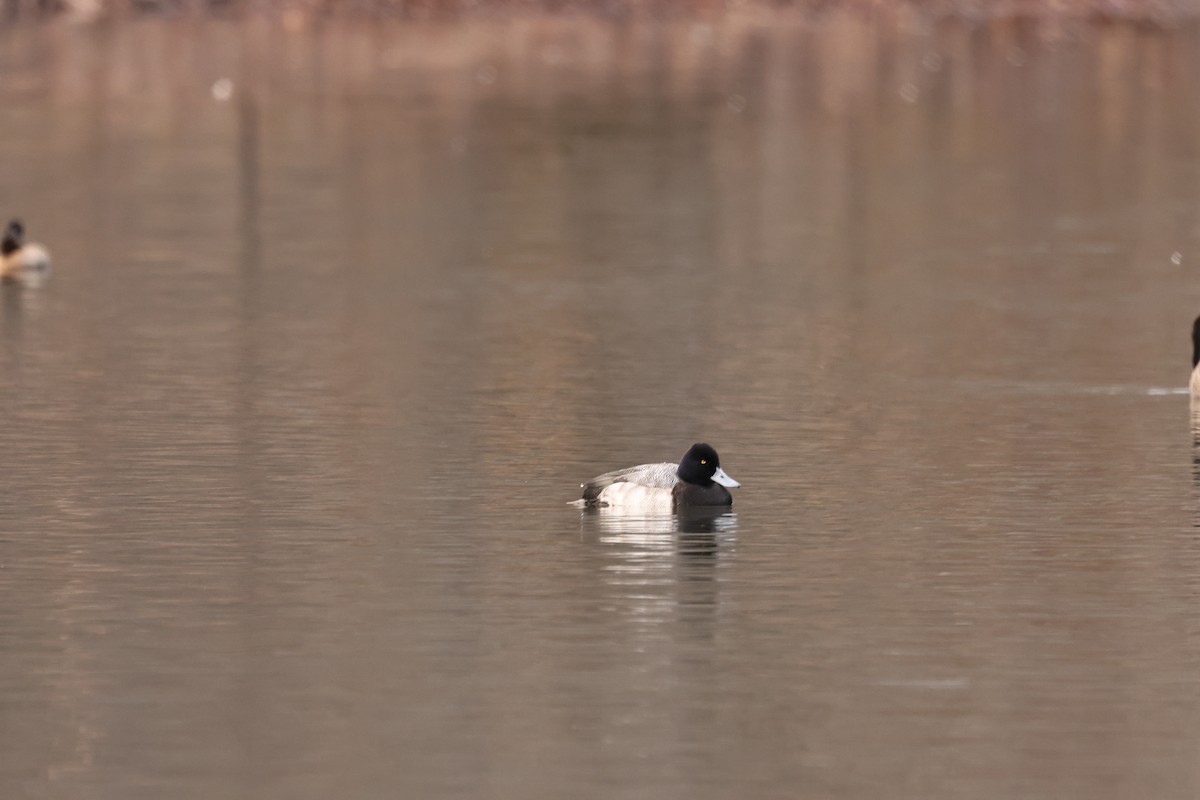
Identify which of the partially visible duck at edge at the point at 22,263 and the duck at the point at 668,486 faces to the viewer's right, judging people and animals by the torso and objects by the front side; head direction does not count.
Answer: the duck

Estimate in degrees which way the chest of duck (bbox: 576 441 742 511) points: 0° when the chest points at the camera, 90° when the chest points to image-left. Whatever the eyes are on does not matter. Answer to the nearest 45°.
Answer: approximately 270°

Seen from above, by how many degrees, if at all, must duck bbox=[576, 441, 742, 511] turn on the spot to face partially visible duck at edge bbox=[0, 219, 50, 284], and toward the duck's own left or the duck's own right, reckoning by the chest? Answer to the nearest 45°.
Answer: approximately 135° to the duck's own left

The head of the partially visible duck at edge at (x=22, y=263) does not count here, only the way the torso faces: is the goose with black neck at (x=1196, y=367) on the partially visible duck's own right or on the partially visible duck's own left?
on the partially visible duck's own left

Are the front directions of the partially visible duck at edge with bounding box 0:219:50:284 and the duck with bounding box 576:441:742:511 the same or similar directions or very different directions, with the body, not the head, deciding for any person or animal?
very different directions

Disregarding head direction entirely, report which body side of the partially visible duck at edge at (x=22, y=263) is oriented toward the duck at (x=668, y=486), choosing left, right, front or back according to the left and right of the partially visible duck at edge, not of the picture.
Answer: left

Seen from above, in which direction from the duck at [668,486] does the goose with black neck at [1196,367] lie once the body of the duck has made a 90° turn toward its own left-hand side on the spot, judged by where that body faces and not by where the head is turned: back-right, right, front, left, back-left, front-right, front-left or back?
front-right

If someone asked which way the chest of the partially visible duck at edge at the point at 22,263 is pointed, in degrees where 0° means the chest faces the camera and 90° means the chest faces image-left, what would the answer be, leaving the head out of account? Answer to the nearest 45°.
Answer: approximately 90°

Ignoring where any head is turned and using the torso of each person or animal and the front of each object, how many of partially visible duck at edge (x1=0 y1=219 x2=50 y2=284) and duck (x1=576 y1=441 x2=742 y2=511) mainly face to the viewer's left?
1
